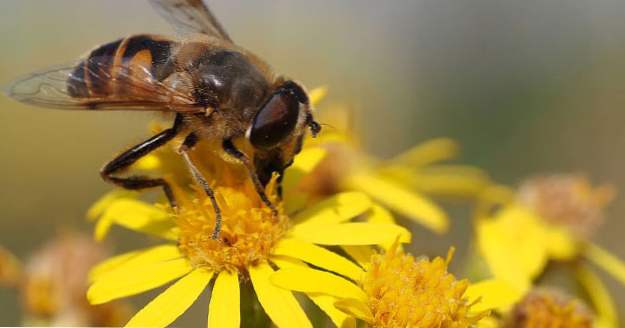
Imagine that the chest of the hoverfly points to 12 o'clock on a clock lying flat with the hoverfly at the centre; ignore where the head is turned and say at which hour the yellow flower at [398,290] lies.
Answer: The yellow flower is roughly at 1 o'clock from the hoverfly.

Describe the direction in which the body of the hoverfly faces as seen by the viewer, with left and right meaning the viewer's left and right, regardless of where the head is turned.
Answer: facing to the right of the viewer
